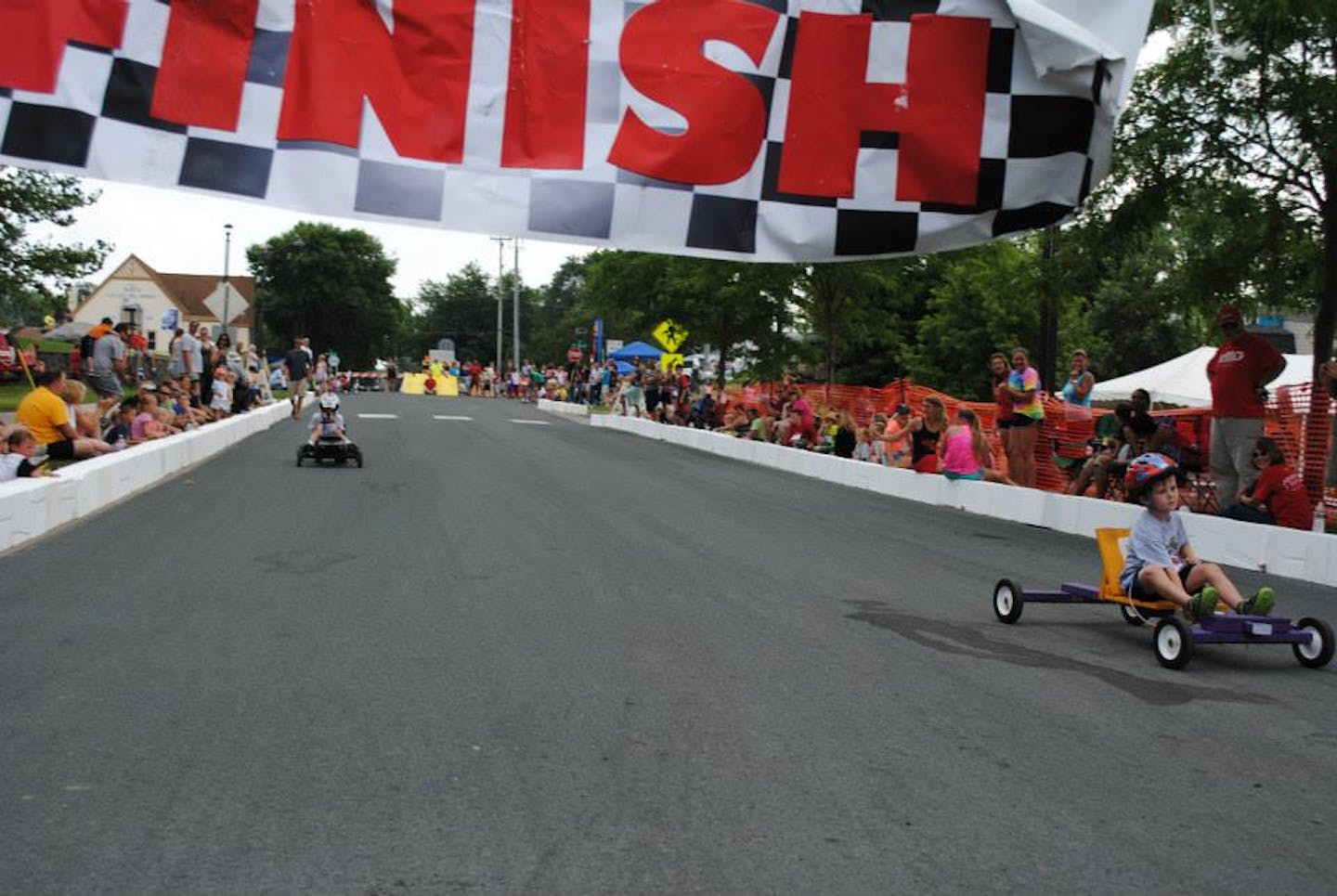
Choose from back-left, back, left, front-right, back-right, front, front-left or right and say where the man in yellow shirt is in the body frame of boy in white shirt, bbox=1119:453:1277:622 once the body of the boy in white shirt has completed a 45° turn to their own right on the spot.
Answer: right

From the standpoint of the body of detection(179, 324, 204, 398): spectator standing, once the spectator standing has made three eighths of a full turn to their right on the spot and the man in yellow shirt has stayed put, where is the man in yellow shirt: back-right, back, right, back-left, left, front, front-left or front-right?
front-left

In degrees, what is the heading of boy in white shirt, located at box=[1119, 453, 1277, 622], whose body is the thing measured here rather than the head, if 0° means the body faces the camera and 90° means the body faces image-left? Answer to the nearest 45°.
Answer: approximately 315°

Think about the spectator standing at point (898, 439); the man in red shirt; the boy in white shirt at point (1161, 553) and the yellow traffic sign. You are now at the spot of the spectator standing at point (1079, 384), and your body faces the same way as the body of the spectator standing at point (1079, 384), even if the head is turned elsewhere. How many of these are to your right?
2

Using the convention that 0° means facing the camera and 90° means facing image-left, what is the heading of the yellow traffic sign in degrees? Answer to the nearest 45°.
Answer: approximately 0°

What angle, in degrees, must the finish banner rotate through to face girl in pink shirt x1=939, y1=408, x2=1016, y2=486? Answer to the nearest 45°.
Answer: approximately 135° to its left

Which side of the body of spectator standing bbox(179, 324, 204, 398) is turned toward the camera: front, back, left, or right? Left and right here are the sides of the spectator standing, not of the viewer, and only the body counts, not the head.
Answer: right

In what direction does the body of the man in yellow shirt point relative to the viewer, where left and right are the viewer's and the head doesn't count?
facing away from the viewer and to the right of the viewer

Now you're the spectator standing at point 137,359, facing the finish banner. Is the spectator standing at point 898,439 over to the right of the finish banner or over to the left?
left

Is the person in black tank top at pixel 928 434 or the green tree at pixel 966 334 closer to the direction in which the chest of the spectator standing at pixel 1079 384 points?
the person in black tank top
